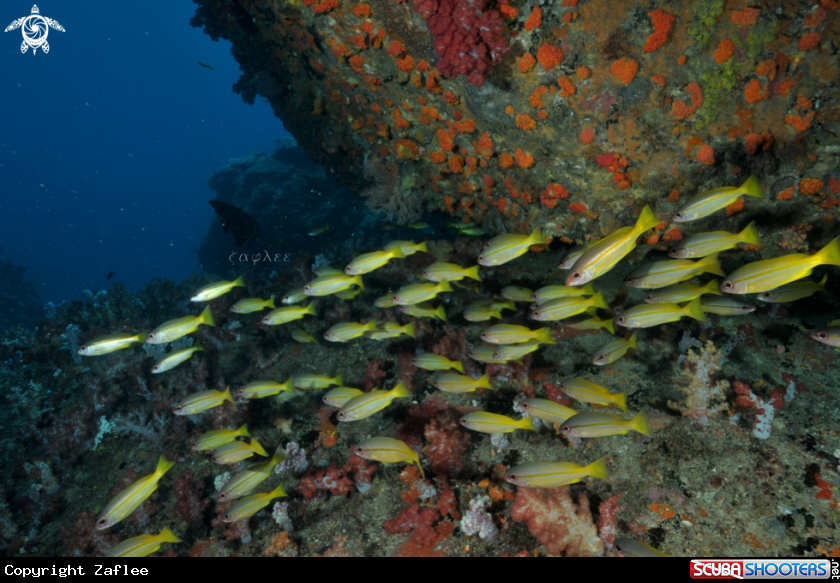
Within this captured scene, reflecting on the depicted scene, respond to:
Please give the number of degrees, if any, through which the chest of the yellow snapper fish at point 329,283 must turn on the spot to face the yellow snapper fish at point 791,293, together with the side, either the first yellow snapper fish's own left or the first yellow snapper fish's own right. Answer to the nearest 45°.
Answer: approximately 135° to the first yellow snapper fish's own left

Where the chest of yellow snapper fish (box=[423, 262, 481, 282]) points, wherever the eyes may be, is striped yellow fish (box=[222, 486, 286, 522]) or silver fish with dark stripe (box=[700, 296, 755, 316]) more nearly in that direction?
the striped yellow fish

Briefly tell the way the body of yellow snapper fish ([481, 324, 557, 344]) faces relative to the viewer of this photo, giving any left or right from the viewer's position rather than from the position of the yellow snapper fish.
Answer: facing to the left of the viewer

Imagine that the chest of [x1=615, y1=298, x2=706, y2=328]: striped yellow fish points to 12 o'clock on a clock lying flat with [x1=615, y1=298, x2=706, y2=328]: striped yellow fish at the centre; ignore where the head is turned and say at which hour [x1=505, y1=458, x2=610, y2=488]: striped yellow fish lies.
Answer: [x1=505, y1=458, x2=610, y2=488]: striped yellow fish is roughly at 10 o'clock from [x1=615, y1=298, x2=706, y2=328]: striped yellow fish.

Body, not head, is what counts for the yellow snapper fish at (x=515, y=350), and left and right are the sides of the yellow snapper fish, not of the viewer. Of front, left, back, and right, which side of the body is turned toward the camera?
left

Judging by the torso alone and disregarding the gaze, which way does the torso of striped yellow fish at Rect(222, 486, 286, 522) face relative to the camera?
to the viewer's left

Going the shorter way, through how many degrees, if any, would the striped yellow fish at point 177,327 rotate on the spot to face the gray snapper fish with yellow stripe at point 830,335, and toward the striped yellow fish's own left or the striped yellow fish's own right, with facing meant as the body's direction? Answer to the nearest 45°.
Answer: approximately 135° to the striped yellow fish's own left

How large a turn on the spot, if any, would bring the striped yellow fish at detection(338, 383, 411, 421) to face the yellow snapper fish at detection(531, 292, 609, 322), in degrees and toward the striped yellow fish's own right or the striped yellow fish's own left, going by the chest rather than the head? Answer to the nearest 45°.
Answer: approximately 180°

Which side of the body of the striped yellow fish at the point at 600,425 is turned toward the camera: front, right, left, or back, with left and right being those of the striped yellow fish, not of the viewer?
left

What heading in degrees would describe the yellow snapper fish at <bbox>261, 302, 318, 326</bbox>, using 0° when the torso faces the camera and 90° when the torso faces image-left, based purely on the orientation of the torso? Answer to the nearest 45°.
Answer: approximately 90°
